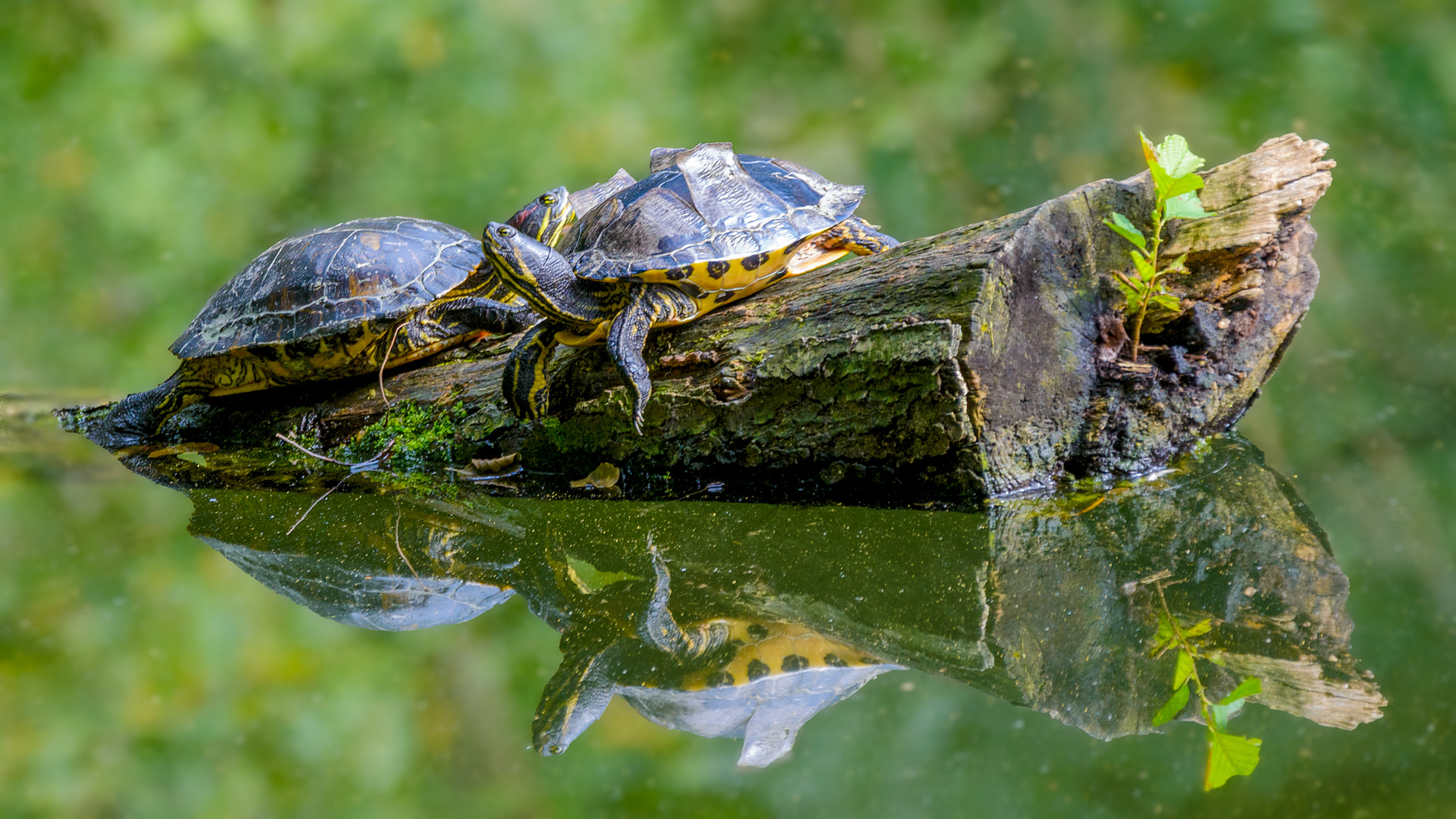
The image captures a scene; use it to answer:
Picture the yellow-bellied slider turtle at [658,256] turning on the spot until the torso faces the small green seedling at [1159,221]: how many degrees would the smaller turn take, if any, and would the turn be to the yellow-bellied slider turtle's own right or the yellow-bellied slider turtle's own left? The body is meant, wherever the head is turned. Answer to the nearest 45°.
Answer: approximately 135° to the yellow-bellied slider turtle's own left

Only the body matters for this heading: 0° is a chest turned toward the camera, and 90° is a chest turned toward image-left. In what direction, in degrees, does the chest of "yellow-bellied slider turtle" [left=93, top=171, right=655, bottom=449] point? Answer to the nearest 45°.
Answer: approximately 270°

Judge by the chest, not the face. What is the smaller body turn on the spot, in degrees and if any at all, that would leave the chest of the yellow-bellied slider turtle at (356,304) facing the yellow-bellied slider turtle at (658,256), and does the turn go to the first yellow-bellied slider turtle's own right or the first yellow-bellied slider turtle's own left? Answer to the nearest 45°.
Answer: approximately 45° to the first yellow-bellied slider turtle's own right

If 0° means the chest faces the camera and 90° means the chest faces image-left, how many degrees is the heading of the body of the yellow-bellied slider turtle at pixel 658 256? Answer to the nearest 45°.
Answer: approximately 45°

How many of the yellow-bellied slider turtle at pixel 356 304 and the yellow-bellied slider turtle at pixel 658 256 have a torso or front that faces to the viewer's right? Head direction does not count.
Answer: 1

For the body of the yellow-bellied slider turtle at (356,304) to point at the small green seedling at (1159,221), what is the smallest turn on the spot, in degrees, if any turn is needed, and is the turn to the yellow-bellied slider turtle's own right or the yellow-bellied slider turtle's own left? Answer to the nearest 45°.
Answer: approximately 45° to the yellow-bellied slider turtle's own right
